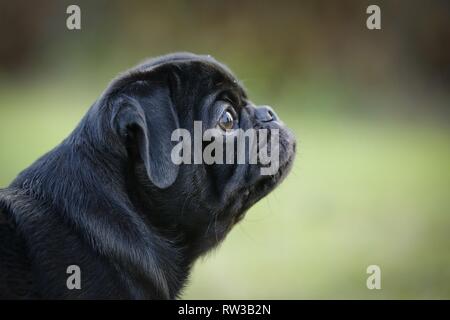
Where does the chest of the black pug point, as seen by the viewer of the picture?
to the viewer's right
